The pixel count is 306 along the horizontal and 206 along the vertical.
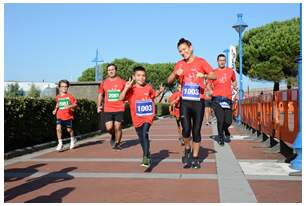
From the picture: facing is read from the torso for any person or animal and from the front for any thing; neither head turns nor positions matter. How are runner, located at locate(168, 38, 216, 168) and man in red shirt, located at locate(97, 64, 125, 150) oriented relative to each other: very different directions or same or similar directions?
same or similar directions

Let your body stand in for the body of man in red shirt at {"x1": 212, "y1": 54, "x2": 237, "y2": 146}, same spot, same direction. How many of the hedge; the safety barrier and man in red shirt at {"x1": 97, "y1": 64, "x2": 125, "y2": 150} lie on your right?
2

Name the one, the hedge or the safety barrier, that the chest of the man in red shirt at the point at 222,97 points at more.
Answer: the safety barrier

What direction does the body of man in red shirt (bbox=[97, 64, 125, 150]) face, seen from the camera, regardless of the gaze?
toward the camera

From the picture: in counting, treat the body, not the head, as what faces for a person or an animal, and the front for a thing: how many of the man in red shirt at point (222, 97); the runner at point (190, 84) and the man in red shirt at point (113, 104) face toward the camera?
3

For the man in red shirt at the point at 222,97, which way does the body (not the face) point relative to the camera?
toward the camera

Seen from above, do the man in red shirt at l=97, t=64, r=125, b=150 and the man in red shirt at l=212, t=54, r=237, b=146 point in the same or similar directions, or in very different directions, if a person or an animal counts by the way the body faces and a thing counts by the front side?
same or similar directions

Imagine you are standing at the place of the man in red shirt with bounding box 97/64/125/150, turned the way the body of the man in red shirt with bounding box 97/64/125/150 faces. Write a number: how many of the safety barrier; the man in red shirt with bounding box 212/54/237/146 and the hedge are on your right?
1

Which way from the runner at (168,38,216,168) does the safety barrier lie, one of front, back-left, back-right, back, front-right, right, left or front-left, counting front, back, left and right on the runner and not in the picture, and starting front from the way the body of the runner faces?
back-left

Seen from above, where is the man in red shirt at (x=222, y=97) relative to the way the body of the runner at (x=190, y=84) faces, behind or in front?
behind

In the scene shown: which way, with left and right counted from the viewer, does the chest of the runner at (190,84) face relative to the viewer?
facing the viewer
